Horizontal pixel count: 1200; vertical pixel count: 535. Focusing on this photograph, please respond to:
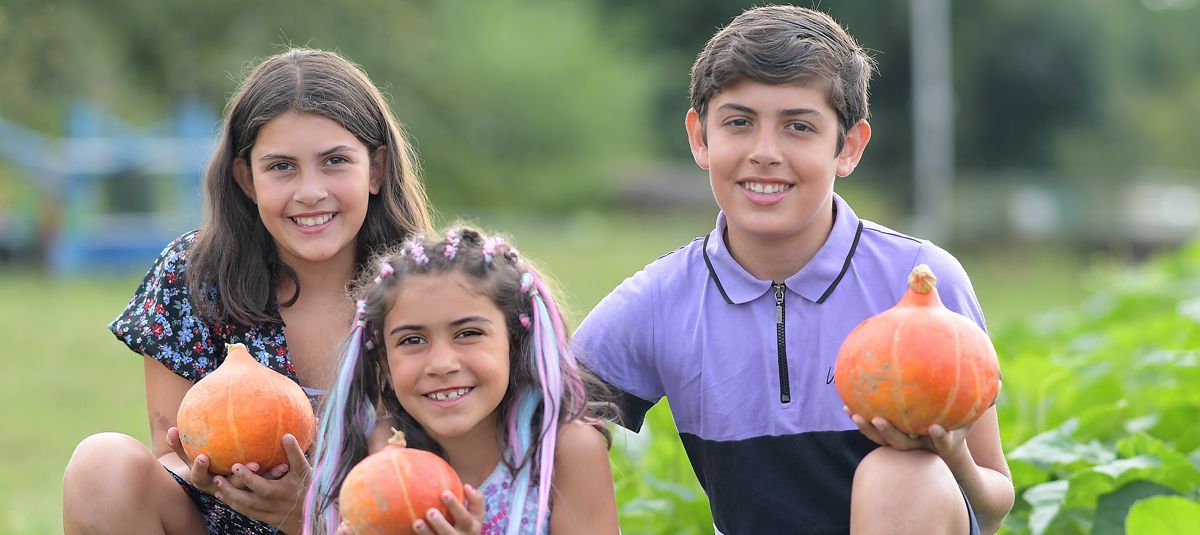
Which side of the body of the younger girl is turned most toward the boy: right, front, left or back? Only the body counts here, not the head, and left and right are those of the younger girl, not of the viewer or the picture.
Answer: left

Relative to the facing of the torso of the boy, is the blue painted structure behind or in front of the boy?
behind

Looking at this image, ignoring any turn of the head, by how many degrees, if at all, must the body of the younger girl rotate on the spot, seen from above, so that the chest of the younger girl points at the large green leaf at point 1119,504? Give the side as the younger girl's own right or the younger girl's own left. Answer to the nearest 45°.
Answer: approximately 90° to the younger girl's own left

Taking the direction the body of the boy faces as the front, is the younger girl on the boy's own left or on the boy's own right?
on the boy's own right

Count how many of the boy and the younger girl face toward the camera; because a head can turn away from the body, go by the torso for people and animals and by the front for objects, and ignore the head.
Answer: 2

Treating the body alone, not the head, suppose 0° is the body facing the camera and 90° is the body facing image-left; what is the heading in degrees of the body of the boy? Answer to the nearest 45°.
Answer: approximately 0°

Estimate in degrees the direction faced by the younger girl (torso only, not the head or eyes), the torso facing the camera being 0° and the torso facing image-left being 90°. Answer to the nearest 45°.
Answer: approximately 0°
